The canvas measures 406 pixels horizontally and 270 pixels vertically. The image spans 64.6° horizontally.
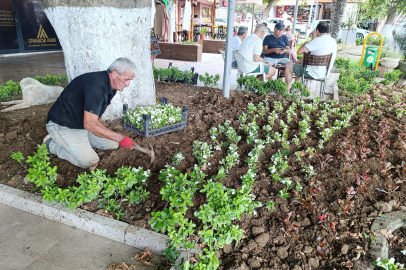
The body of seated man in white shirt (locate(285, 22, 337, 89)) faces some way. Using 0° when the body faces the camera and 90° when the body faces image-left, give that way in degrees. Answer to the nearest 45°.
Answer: approximately 135°

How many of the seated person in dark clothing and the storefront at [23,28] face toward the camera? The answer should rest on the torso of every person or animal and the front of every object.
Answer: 2

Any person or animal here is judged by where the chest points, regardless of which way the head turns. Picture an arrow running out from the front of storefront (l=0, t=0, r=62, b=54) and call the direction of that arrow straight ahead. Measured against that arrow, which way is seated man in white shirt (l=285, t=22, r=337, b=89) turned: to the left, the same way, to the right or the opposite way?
the opposite way

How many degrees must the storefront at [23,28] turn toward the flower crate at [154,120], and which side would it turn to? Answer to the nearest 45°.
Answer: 0° — it already faces it

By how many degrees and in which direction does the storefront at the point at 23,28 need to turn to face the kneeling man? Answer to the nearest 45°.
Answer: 0° — it already faces them

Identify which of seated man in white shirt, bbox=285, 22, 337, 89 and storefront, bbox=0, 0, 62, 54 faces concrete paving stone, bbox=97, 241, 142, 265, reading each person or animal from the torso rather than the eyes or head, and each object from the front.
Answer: the storefront

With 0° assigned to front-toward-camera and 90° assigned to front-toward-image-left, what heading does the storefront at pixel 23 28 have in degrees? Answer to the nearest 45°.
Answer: approximately 0°

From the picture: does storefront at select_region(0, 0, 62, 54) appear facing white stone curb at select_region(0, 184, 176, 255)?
yes

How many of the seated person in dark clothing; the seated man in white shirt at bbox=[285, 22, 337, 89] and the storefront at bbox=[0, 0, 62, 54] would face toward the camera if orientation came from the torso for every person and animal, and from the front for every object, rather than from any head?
2

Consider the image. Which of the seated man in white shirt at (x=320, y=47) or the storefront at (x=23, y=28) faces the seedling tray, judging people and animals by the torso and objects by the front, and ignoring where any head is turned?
the storefront
